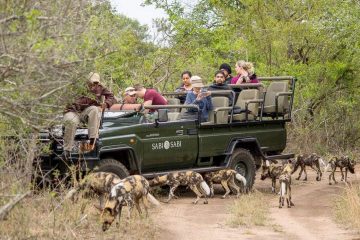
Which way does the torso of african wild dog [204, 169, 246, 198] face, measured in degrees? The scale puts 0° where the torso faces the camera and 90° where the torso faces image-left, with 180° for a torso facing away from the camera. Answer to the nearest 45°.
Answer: approximately 90°

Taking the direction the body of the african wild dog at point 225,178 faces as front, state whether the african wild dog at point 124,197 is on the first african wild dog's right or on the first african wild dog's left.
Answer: on the first african wild dog's left

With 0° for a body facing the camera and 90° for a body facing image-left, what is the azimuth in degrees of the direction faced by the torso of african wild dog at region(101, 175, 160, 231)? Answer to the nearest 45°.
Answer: approximately 45°

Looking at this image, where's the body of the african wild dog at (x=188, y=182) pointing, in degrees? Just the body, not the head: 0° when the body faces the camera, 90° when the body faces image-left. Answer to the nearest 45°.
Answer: approximately 90°
